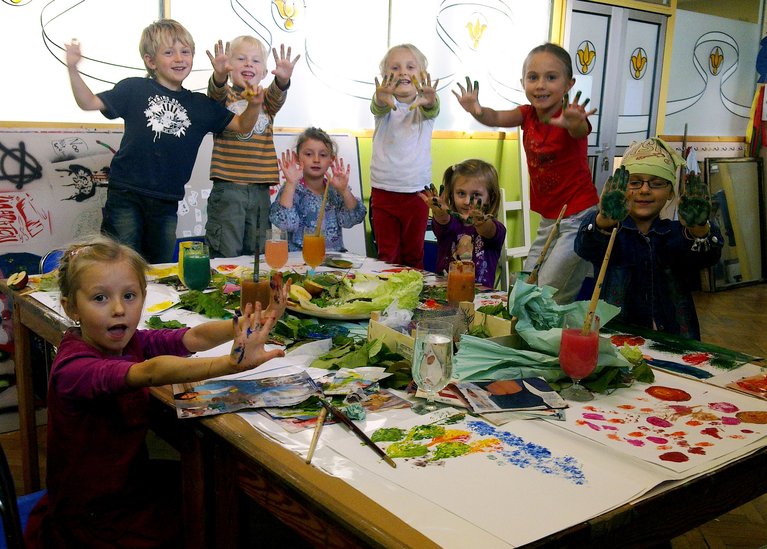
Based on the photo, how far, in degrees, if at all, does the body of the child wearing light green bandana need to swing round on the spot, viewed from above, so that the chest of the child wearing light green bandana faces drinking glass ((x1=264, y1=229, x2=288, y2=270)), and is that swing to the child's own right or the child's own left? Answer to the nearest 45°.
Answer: approximately 90° to the child's own right

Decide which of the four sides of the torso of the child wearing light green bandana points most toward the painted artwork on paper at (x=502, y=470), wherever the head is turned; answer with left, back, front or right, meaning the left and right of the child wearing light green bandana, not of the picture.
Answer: front

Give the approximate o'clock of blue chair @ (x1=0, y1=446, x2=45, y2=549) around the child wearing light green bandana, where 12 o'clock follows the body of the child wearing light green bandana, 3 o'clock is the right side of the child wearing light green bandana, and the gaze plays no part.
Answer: The blue chair is roughly at 1 o'clock from the child wearing light green bandana.

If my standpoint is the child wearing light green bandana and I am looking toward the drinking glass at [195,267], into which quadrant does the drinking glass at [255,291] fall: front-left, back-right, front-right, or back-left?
front-left

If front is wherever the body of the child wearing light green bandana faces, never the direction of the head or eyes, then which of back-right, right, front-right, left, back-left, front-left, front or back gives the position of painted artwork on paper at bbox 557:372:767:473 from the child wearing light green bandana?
front

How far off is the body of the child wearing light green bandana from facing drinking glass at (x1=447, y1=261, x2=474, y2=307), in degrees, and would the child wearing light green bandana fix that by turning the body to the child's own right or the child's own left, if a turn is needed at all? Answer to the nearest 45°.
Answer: approximately 45° to the child's own right

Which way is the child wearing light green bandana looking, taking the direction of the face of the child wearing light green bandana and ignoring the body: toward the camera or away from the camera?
toward the camera

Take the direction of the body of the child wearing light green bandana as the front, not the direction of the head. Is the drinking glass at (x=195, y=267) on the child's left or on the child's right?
on the child's right

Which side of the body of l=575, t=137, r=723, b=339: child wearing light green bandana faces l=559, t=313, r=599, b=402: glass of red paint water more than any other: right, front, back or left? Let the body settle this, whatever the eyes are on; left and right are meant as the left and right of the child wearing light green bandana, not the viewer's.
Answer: front

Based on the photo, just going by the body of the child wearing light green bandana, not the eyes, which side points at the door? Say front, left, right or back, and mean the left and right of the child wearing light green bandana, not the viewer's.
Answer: back

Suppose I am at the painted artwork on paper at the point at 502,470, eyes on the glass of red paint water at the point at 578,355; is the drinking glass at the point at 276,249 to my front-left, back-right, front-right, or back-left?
front-left

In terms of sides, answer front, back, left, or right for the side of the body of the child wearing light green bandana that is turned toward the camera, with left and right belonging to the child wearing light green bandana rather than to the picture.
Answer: front

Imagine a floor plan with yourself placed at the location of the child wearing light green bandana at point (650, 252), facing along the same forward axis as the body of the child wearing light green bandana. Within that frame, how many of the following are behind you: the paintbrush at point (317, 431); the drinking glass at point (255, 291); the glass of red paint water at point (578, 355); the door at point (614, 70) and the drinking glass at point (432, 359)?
1

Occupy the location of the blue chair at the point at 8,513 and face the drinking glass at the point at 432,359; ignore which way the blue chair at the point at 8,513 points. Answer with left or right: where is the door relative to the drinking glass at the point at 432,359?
left

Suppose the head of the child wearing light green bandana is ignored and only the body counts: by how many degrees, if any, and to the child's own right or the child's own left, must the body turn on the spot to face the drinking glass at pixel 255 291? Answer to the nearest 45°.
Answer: approximately 45° to the child's own right

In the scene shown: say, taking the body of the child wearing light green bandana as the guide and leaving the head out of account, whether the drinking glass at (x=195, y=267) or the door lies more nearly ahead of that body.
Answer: the drinking glass

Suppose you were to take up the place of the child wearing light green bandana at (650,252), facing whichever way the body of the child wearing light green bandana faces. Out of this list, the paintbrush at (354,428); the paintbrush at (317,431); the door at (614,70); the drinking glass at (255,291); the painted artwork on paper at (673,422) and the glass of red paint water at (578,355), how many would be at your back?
1
